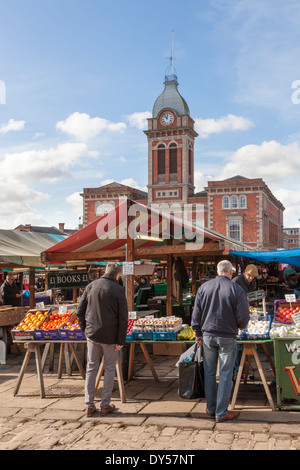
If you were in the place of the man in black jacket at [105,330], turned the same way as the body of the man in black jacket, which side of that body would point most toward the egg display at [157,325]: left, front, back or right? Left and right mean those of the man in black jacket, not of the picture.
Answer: front

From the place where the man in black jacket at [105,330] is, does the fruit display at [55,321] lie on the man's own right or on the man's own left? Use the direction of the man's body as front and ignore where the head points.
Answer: on the man's own left

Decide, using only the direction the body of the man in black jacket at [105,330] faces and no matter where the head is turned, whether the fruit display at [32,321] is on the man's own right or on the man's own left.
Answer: on the man's own left

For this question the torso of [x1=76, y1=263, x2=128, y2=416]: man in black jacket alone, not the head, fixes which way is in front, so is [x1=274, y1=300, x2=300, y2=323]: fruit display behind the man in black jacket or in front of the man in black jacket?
in front

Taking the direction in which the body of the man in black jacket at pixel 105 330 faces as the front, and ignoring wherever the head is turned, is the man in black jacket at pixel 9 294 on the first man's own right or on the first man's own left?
on the first man's own left

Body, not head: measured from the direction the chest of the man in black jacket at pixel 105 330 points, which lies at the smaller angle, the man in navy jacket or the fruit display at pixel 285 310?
the fruit display

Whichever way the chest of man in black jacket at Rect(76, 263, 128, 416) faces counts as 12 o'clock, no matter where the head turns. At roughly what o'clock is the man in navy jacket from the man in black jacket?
The man in navy jacket is roughly at 2 o'clock from the man in black jacket.

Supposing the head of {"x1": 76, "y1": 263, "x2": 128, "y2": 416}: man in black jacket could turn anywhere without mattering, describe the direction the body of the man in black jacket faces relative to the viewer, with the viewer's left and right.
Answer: facing away from the viewer and to the right of the viewer

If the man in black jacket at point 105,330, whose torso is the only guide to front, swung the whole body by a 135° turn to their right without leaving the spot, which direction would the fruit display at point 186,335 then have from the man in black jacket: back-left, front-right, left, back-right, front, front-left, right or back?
back-left

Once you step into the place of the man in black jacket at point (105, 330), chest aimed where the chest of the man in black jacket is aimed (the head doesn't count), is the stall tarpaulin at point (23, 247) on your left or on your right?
on your left

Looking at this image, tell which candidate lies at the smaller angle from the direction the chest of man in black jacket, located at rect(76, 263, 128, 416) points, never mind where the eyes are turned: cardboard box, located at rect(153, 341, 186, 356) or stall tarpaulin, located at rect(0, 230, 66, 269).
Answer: the cardboard box

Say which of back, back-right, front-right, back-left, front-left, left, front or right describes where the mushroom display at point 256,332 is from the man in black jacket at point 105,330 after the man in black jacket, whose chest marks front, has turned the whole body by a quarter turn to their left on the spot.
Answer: back-right
